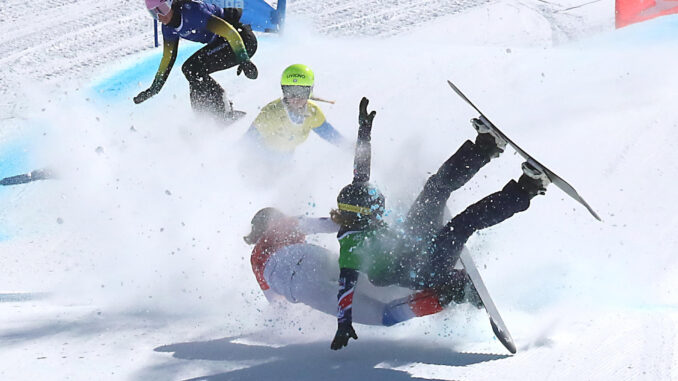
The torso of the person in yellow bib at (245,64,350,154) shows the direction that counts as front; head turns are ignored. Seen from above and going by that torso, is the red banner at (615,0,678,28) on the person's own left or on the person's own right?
on the person's own left

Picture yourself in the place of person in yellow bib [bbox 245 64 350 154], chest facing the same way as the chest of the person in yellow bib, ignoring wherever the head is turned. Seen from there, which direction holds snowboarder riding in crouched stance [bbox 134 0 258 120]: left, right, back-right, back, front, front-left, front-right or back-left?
back-right

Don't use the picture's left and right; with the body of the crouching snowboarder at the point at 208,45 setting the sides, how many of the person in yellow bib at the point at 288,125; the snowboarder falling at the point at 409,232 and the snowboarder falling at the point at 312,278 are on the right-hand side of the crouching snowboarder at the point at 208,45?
0

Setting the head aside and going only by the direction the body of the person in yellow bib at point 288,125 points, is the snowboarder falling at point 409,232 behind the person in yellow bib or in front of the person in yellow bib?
in front

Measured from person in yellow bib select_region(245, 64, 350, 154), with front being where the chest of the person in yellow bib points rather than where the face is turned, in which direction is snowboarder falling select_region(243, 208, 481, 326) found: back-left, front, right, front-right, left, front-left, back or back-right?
front

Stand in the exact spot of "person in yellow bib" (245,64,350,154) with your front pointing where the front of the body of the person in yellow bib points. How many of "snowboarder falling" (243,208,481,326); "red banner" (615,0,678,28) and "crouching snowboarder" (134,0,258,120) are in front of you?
1

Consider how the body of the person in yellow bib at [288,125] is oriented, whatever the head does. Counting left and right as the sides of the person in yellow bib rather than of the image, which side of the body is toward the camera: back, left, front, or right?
front

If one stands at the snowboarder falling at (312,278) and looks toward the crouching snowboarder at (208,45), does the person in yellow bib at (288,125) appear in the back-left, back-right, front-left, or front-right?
front-right

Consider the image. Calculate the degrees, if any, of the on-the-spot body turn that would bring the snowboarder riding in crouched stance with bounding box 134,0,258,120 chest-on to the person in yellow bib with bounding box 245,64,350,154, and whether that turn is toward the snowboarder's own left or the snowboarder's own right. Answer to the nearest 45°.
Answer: approximately 90° to the snowboarder's own left

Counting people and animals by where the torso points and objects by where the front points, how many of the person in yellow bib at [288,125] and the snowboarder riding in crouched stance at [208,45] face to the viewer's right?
0

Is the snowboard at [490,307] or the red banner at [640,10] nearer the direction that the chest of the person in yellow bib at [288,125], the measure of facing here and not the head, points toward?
the snowboard
